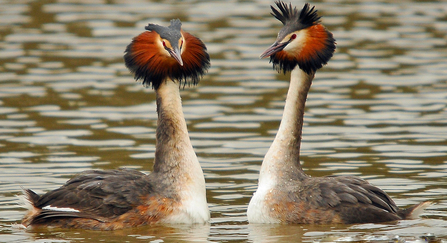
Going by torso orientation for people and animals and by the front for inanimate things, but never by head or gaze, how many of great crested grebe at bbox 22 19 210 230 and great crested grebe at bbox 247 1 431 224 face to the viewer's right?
1

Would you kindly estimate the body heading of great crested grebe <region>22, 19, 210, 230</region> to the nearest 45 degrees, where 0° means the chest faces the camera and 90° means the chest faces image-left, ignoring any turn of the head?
approximately 270°

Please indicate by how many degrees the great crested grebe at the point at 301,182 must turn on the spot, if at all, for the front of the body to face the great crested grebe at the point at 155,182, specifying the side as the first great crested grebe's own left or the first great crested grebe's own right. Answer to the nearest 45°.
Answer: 0° — it already faces it

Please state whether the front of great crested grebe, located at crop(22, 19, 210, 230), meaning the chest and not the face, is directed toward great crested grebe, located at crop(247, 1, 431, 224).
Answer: yes

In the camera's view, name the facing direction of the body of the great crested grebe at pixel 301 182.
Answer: to the viewer's left

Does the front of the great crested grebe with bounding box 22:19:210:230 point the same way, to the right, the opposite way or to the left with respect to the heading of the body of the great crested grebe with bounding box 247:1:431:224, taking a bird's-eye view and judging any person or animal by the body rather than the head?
the opposite way
